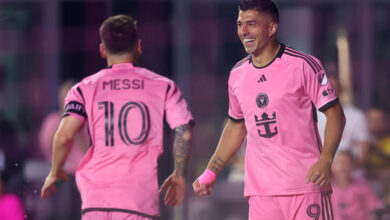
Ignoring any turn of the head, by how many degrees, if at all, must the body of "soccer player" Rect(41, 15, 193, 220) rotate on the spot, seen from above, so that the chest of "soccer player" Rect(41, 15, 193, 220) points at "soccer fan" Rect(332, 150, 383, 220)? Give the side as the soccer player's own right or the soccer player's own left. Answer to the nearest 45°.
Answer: approximately 45° to the soccer player's own right

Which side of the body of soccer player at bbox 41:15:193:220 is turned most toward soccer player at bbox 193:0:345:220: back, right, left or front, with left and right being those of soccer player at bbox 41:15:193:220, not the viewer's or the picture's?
right

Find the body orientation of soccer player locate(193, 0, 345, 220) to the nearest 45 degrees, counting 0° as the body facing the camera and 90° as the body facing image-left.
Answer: approximately 45°

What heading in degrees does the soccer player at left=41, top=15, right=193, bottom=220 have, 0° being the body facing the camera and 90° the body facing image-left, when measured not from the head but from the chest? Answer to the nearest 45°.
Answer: approximately 180°

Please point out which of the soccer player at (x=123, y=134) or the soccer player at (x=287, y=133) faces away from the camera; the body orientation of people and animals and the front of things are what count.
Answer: the soccer player at (x=123, y=134)

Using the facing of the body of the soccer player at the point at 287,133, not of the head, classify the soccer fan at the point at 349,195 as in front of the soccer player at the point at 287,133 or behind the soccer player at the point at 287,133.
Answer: behind

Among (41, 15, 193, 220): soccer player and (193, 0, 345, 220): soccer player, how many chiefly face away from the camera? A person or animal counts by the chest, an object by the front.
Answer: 1
